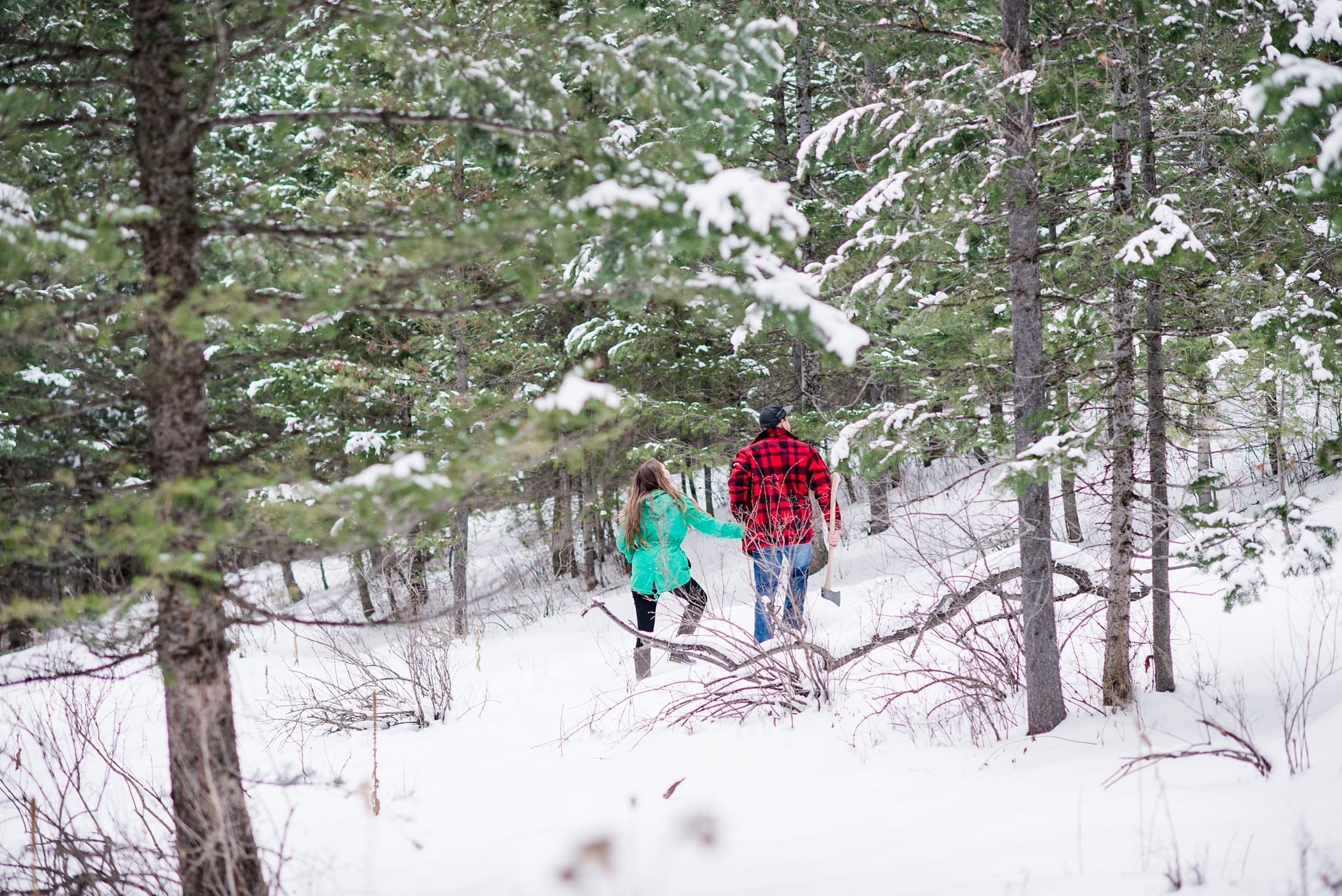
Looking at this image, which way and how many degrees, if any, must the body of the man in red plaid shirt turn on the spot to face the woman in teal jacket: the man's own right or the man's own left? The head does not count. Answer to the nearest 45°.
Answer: approximately 90° to the man's own left

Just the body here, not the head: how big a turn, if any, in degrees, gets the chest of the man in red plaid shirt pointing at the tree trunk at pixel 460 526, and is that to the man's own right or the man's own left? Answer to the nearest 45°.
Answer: approximately 45° to the man's own left

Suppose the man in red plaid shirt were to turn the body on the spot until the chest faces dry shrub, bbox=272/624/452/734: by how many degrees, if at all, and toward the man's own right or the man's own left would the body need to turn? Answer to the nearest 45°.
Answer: approximately 90° to the man's own left

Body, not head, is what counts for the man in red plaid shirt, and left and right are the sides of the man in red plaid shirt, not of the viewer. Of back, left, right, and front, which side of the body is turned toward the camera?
back

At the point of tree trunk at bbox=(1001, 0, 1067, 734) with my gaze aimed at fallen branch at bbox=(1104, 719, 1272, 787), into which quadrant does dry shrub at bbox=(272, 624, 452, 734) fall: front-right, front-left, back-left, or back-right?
back-right

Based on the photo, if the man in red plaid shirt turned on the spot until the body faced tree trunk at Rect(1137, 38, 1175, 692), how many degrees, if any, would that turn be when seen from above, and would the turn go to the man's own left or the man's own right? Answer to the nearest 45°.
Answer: approximately 135° to the man's own right
